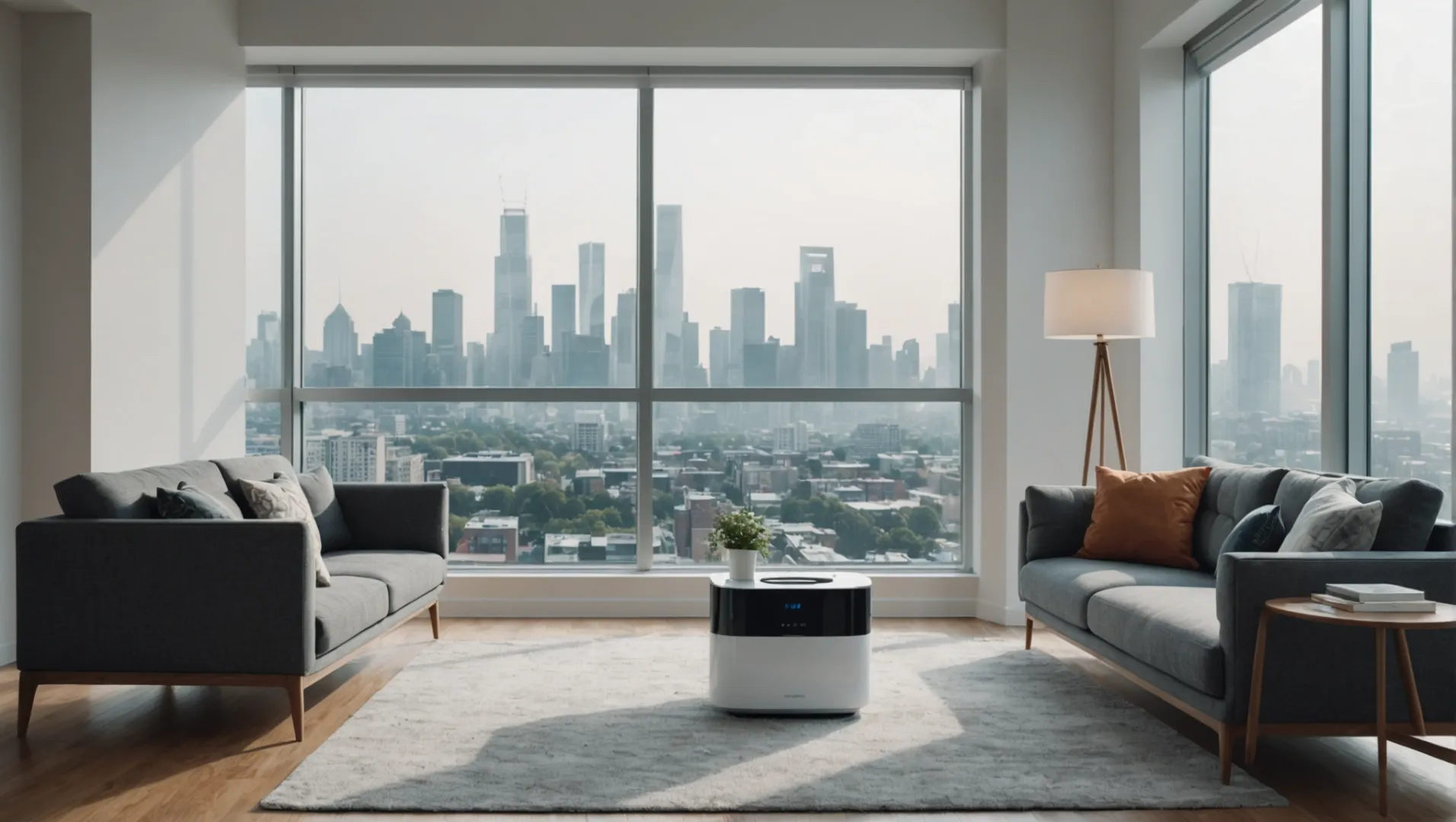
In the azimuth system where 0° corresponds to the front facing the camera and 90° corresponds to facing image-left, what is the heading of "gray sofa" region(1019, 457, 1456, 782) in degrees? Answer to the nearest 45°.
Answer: approximately 45°

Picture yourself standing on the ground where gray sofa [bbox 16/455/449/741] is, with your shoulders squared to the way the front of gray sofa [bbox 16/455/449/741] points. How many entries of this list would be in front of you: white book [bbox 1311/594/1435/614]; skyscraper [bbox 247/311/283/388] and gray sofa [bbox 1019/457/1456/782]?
2

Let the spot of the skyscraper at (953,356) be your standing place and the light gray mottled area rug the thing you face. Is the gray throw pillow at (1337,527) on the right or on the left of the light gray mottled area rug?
left

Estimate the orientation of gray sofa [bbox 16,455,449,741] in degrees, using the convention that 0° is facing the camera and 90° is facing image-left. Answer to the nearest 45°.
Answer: approximately 315°

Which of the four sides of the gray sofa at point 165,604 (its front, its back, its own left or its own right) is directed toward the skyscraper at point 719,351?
left

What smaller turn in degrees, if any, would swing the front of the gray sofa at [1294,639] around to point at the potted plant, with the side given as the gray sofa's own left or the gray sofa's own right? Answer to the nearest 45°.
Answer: approximately 45° to the gray sofa's own right

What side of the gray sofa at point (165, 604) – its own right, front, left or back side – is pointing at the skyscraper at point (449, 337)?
left

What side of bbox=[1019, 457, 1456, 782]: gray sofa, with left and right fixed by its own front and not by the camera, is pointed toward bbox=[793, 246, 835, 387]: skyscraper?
right

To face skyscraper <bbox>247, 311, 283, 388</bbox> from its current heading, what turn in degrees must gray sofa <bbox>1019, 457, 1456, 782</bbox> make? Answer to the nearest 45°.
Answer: approximately 45° to its right
